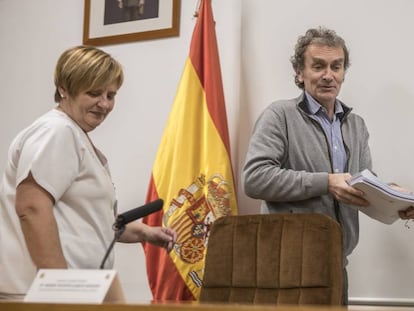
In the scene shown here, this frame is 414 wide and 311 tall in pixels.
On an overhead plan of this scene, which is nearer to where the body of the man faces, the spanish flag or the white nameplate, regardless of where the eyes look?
the white nameplate

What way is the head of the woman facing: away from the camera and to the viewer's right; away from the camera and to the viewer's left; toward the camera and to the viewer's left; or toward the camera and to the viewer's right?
toward the camera and to the viewer's right

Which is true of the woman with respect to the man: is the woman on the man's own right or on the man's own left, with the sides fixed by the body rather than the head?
on the man's own right

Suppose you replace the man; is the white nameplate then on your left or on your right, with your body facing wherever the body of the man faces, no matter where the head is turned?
on your right

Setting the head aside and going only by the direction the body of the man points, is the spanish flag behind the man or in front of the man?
behind

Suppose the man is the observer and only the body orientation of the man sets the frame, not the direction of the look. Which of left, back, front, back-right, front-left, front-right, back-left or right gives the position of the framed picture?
back
